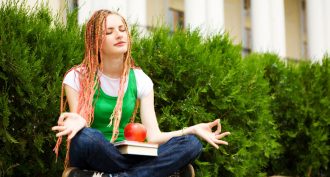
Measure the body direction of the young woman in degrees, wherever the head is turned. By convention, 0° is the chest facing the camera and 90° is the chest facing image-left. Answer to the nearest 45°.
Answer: approximately 315°

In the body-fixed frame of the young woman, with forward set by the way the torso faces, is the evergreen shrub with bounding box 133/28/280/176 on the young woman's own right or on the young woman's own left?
on the young woman's own left
